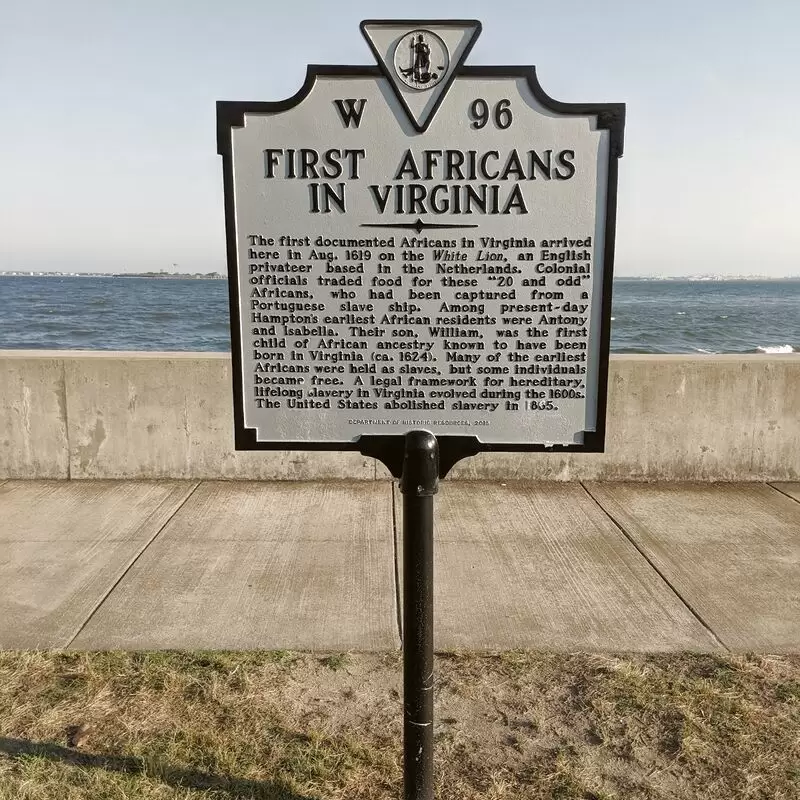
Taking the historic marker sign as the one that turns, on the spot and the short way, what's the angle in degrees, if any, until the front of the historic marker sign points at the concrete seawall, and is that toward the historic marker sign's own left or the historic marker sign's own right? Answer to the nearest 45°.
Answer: approximately 180°

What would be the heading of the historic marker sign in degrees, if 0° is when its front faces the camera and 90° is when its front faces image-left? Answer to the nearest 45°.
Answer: approximately 0°
